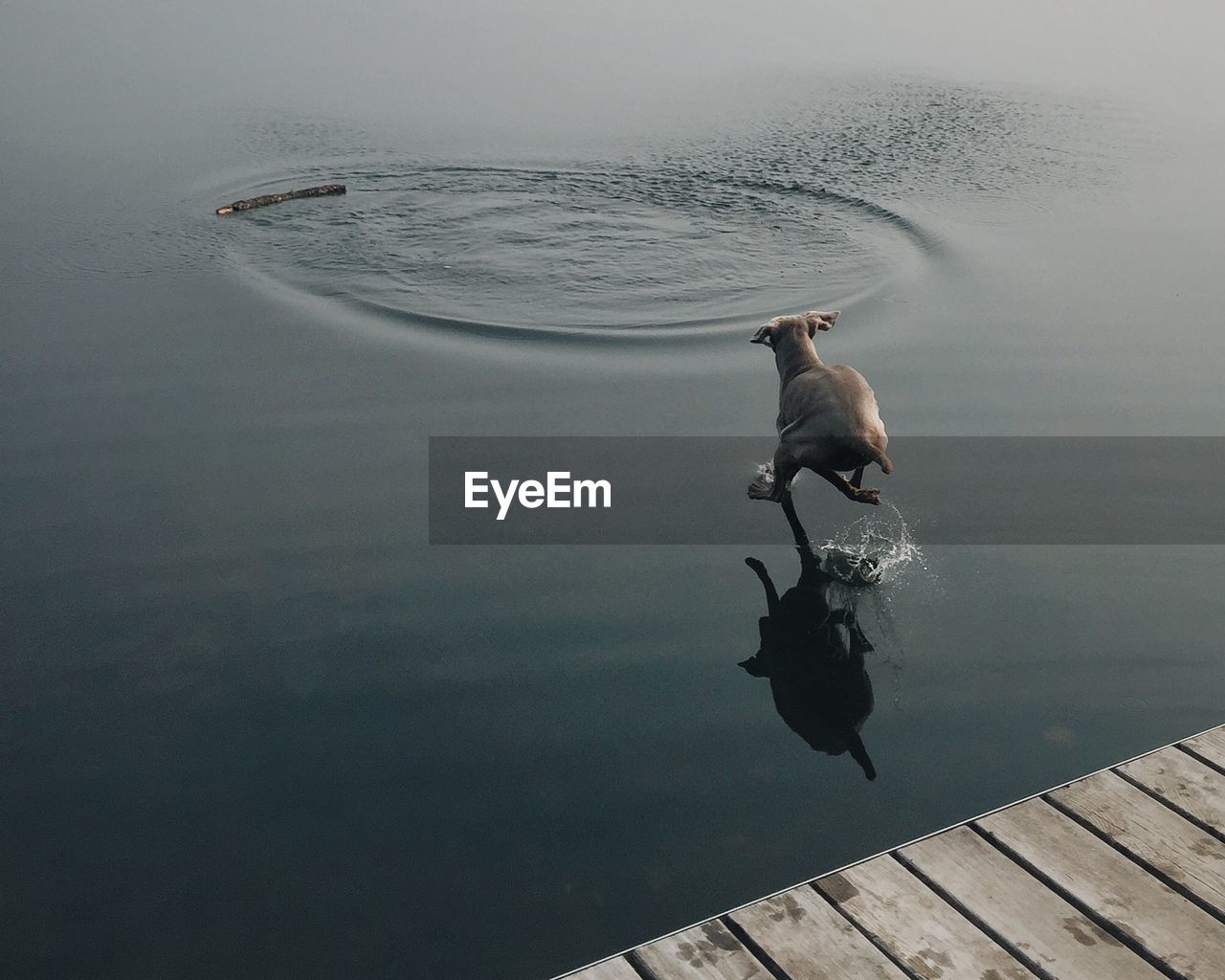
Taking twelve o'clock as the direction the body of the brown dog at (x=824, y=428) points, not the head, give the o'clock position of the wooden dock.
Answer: The wooden dock is roughly at 7 o'clock from the brown dog.

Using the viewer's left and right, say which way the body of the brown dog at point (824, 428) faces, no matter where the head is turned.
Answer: facing away from the viewer and to the left of the viewer

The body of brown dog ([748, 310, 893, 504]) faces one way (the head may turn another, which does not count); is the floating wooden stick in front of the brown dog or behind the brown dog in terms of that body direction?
in front
